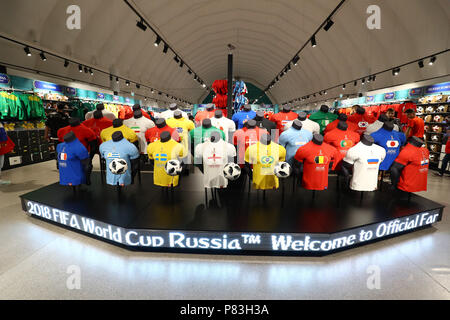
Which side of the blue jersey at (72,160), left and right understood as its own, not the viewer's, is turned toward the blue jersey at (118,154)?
left

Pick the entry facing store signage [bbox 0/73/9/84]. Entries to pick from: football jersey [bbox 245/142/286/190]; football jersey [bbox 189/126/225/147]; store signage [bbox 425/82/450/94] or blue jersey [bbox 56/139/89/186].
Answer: store signage [bbox 425/82/450/94]

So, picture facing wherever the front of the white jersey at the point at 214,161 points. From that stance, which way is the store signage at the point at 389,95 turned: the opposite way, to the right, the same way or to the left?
to the right

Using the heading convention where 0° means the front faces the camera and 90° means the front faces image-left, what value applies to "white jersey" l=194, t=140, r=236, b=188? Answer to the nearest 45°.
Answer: approximately 0°

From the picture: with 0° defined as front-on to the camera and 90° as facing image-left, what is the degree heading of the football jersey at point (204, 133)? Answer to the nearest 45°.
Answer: approximately 0°

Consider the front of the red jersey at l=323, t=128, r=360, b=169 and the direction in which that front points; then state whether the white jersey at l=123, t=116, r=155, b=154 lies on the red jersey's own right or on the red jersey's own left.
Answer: on the red jersey's own right

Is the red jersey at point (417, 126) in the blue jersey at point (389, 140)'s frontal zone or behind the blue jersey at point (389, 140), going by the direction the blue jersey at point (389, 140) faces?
behind

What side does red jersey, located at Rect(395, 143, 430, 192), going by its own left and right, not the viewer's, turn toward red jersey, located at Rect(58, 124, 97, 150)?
right

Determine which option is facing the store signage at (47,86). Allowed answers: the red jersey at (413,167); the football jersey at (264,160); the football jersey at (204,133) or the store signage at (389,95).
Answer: the store signage at (389,95)

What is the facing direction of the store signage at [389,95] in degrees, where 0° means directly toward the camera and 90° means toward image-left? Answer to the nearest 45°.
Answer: approximately 45°

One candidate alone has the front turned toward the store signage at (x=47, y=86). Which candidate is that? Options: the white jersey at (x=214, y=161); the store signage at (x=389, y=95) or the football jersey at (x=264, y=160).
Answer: the store signage at (x=389, y=95)

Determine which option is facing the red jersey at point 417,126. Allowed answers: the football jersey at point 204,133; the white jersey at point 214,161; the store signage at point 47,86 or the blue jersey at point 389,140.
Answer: the store signage
